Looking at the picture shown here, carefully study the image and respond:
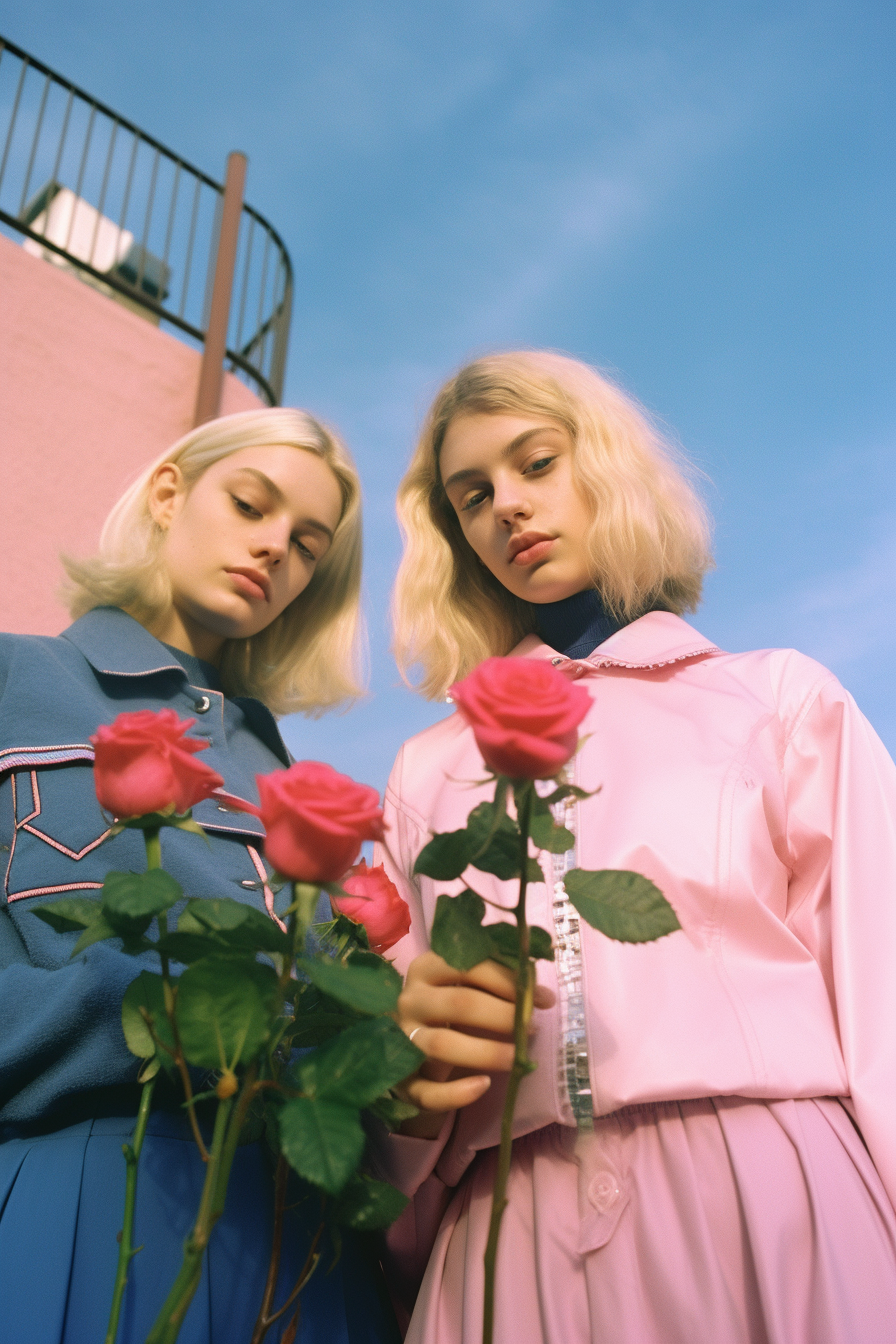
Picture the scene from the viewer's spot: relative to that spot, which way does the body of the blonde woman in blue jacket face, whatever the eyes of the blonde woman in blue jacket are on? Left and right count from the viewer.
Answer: facing the viewer and to the right of the viewer

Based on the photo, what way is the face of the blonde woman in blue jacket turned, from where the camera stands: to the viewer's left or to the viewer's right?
to the viewer's right

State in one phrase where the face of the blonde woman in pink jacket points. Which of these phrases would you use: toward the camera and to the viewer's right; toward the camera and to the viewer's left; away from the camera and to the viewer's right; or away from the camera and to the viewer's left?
toward the camera and to the viewer's left
